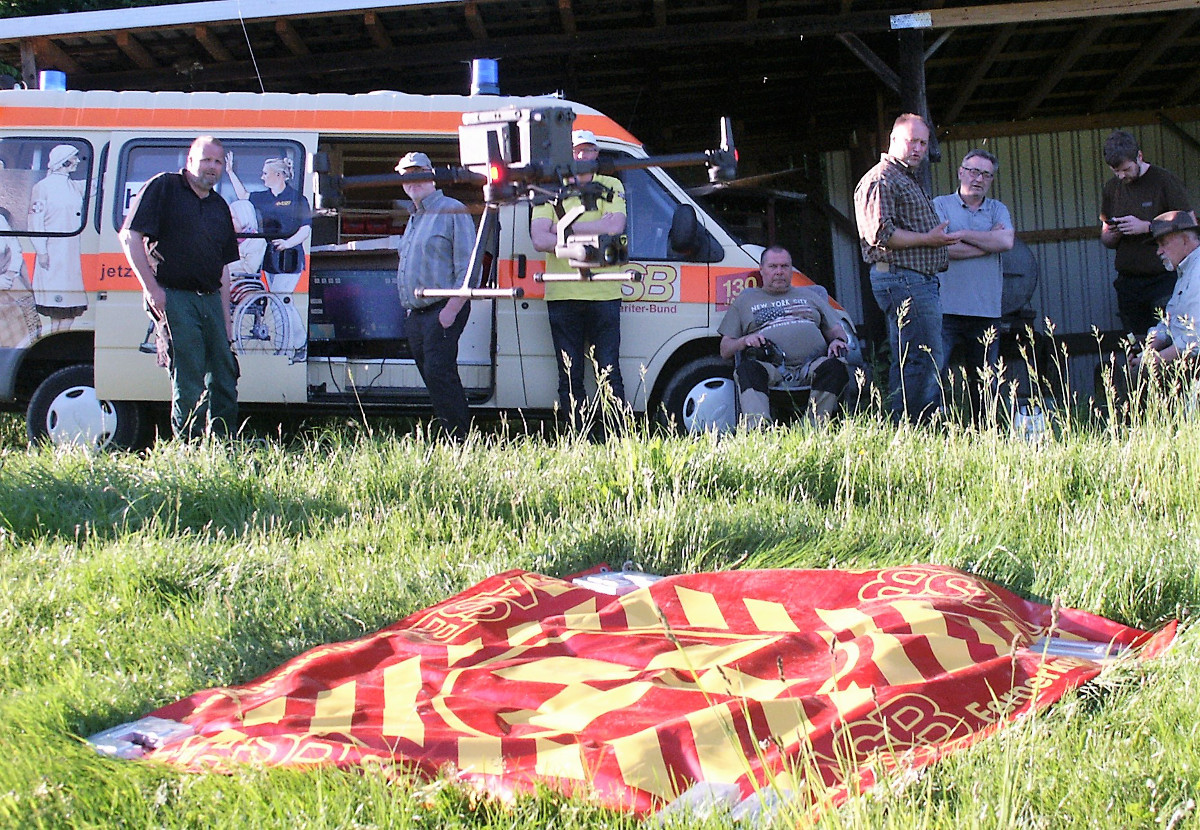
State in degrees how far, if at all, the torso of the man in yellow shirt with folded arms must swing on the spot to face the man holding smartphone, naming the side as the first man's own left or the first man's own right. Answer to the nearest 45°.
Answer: approximately 90° to the first man's own left

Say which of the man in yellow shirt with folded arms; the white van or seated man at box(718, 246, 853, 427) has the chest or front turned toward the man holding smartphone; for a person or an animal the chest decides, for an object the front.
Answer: the white van

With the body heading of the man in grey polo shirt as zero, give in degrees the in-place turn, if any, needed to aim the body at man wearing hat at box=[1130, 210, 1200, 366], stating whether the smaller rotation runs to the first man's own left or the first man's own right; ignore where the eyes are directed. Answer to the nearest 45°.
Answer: approximately 45° to the first man's own left

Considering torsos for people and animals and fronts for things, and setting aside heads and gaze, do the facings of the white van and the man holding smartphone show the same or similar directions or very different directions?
very different directions

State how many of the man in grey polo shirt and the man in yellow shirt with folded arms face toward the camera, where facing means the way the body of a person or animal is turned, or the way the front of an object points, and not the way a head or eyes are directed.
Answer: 2

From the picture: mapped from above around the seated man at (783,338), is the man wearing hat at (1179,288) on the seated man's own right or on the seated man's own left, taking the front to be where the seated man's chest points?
on the seated man's own left

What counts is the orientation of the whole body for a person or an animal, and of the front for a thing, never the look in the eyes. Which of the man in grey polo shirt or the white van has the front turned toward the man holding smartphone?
the white van

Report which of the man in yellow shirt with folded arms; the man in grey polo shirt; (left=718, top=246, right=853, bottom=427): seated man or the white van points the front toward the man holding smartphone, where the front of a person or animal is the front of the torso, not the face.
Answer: the white van

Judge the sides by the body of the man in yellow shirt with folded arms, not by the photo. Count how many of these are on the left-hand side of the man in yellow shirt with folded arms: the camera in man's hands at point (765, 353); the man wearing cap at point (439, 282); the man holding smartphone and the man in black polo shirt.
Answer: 2
